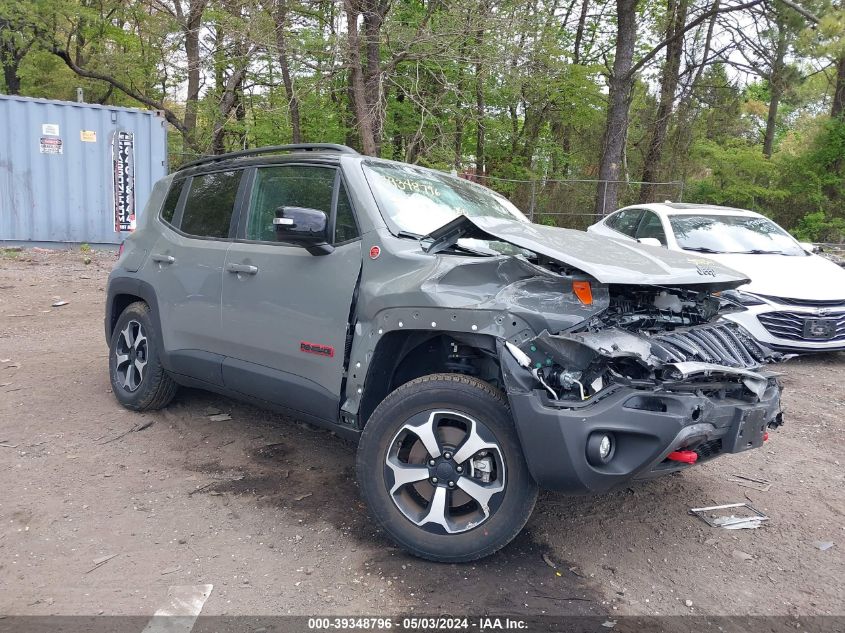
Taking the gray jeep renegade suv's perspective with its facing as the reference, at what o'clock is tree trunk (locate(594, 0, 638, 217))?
The tree trunk is roughly at 8 o'clock from the gray jeep renegade suv.

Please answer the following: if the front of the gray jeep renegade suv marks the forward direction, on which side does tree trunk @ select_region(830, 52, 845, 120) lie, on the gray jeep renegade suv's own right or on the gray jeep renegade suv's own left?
on the gray jeep renegade suv's own left

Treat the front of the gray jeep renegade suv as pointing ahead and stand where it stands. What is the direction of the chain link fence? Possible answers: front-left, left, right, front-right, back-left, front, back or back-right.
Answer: back-left

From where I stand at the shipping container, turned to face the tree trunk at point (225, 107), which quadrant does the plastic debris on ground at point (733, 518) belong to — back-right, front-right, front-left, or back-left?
back-right

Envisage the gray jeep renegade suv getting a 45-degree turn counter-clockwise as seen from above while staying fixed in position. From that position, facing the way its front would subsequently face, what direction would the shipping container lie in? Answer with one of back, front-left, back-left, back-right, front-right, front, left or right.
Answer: back-left

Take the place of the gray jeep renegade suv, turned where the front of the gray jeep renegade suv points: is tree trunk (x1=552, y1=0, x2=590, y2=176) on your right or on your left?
on your left

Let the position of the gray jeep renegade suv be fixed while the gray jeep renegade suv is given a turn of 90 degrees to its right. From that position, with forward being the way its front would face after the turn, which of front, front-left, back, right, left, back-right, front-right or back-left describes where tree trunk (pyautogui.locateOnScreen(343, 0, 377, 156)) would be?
back-right

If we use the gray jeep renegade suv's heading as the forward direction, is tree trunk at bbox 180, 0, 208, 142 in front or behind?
behind

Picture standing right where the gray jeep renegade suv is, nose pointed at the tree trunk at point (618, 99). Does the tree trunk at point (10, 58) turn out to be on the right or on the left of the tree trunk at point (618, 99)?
left

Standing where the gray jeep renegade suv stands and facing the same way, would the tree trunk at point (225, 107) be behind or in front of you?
behind

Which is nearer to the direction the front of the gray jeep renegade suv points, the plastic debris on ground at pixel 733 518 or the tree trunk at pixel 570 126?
the plastic debris on ground

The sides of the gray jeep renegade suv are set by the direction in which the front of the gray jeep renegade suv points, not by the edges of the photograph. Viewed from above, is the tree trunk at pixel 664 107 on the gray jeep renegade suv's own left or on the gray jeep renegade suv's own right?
on the gray jeep renegade suv's own left

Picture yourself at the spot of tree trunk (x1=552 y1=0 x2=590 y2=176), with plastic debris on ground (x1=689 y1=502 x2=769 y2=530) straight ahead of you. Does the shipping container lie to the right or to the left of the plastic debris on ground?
right

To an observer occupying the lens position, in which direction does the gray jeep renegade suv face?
facing the viewer and to the right of the viewer
